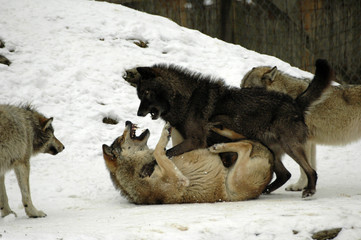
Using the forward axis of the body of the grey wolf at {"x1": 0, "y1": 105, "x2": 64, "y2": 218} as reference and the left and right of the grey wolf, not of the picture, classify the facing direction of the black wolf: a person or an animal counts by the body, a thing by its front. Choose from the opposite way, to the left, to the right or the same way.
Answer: the opposite way

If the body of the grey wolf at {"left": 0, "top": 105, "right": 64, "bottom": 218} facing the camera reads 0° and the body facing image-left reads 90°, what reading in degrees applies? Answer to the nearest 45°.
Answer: approximately 270°

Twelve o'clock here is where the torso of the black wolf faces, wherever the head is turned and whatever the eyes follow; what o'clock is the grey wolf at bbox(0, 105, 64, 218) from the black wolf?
The grey wolf is roughly at 11 o'clock from the black wolf.

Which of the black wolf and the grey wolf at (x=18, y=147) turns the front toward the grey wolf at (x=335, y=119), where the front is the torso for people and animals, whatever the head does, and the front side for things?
the grey wolf at (x=18, y=147)

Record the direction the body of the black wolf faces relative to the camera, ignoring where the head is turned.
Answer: to the viewer's left

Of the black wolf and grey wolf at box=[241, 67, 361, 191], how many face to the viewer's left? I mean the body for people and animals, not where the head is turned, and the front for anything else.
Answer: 2

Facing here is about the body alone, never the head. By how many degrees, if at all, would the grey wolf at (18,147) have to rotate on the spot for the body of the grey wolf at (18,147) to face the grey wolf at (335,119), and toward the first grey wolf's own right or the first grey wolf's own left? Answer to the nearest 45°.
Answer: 0° — it already faces it

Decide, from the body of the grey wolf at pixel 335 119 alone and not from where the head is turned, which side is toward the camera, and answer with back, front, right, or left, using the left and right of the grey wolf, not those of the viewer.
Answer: left

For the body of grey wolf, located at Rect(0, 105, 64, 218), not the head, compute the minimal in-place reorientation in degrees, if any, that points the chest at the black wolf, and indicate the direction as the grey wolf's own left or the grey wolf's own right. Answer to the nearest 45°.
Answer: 0° — it already faces it

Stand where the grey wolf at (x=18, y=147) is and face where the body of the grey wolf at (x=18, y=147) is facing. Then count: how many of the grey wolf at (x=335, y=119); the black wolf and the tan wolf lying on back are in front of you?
3

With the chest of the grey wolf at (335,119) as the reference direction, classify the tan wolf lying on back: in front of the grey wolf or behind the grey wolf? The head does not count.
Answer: in front

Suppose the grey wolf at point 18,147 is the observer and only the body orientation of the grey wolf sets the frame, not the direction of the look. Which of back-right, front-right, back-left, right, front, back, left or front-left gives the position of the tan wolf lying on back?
front
